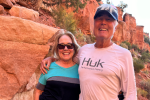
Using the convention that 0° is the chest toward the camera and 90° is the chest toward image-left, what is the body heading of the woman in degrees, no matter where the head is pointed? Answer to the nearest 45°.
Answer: approximately 0°

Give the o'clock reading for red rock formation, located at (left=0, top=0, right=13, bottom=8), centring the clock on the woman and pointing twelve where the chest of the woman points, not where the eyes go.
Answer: The red rock formation is roughly at 5 o'clock from the woman.

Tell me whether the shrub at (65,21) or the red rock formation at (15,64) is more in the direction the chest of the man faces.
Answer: the red rock formation

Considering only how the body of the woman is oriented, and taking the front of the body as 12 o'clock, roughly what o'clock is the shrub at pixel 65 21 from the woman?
The shrub is roughly at 6 o'clock from the woman.

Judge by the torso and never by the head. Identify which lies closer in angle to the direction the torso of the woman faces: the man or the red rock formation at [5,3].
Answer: the man

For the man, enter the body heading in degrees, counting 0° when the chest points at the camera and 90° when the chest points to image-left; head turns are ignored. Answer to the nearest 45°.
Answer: approximately 45°
